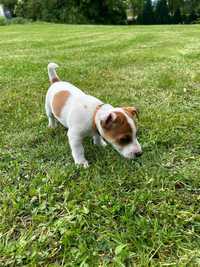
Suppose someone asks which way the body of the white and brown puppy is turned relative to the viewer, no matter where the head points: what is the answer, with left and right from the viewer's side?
facing the viewer and to the right of the viewer
